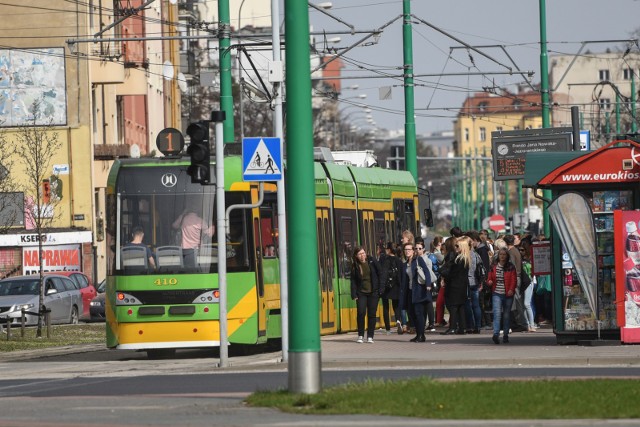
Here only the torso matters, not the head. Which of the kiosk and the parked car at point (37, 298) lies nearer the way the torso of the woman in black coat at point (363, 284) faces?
the kiosk

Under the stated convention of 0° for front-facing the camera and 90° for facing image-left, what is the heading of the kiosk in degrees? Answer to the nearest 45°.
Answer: approximately 0°

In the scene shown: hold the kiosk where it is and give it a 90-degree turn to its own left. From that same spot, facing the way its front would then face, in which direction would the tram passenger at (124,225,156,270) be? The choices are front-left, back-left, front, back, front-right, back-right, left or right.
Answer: back

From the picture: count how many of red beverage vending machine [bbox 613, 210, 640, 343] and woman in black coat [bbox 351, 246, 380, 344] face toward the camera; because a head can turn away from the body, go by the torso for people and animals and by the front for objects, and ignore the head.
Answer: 2

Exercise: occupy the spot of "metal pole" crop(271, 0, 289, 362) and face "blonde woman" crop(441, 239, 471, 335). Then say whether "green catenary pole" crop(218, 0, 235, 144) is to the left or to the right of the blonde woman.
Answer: left

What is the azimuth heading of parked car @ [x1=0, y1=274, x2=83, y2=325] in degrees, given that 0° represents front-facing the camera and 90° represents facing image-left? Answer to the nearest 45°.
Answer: approximately 45°

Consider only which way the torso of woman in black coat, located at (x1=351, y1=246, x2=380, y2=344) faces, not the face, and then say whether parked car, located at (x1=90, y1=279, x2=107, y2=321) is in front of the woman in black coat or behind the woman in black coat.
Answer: behind
